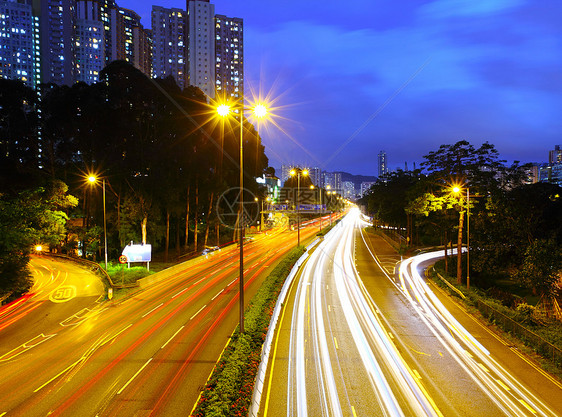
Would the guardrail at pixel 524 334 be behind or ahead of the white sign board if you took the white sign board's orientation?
ahead

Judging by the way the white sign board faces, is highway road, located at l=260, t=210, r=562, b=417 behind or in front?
in front

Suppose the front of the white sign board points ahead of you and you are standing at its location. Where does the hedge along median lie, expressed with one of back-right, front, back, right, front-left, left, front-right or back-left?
front

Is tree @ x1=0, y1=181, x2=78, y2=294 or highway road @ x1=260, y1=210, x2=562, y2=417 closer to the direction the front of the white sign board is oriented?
the highway road

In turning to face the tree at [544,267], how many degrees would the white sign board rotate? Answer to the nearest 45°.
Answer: approximately 45° to its left

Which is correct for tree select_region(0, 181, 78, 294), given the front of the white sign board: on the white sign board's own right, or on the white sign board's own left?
on the white sign board's own right

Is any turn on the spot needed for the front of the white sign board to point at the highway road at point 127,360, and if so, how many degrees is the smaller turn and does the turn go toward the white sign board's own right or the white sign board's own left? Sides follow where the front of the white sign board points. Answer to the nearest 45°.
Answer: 0° — it already faces it

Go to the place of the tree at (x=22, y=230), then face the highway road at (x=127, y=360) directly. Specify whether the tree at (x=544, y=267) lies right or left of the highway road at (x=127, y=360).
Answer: left

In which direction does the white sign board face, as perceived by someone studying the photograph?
facing the viewer
